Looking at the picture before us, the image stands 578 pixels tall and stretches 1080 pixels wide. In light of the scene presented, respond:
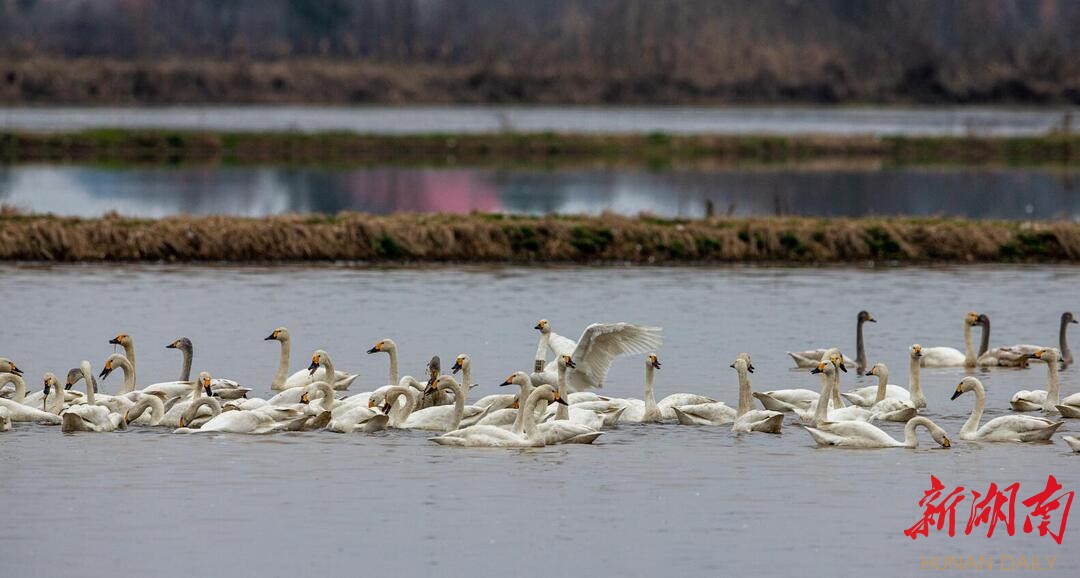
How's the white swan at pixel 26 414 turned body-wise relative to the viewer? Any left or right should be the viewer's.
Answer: facing to the left of the viewer

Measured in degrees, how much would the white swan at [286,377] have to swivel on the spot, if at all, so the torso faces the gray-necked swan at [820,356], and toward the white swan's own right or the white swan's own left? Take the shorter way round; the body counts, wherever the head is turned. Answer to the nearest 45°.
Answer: approximately 180°

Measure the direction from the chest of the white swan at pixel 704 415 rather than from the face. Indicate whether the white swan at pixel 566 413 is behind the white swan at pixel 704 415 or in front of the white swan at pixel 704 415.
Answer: behind

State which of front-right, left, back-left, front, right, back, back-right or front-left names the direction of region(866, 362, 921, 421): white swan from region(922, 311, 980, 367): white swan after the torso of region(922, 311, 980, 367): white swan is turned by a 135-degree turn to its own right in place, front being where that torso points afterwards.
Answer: front-left

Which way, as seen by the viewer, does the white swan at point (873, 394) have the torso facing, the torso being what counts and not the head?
to the viewer's left

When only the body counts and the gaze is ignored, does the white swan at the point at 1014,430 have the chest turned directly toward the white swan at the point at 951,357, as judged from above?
no

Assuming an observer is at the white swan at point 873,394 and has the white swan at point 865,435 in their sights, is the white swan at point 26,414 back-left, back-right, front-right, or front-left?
front-right

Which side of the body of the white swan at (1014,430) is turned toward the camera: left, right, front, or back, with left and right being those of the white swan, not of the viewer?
left

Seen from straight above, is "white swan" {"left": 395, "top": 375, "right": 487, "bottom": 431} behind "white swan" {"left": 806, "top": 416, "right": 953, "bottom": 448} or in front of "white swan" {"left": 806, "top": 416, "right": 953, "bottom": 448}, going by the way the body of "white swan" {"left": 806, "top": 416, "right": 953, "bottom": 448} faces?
behind

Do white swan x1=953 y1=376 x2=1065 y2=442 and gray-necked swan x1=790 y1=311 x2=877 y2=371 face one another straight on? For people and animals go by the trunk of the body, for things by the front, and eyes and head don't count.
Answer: no

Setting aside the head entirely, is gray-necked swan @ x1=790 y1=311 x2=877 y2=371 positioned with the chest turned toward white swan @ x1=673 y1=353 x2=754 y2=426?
no

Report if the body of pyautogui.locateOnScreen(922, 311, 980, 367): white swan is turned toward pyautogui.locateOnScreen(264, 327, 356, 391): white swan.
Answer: no

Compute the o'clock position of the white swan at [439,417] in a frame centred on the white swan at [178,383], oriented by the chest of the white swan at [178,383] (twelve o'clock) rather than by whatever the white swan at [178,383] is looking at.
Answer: the white swan at [439,417] is roughly at 7 o'clock from the white swan at [178,383].

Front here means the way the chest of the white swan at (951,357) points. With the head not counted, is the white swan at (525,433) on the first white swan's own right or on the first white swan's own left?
on the first white swan's own right

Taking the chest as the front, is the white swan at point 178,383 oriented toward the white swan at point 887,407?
no

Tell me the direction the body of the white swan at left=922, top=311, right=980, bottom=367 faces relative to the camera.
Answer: to the viewer's right
